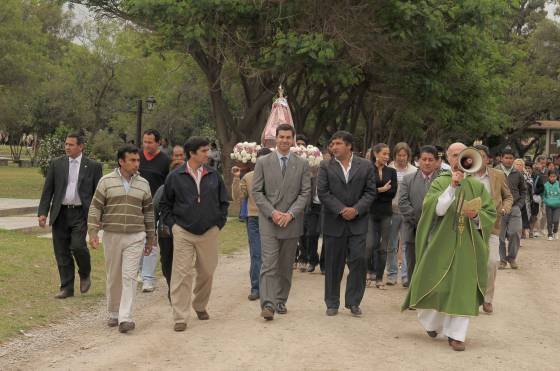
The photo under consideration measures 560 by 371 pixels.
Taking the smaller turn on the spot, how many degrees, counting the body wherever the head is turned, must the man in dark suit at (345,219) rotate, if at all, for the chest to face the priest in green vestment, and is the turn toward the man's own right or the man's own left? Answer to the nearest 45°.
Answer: approximately 45° to the man's own left

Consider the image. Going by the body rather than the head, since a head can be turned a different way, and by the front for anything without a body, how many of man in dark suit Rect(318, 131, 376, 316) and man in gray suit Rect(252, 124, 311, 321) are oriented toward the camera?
2

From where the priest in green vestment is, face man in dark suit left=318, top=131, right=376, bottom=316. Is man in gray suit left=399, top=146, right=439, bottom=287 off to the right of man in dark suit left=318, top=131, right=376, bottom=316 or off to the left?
right

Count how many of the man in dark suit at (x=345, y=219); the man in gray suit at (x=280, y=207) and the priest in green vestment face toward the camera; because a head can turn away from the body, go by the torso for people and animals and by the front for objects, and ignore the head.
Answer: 3

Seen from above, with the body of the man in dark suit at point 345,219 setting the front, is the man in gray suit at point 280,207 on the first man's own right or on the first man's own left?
on the first man's own right

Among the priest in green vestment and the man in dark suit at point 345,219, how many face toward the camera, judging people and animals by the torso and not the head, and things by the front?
2

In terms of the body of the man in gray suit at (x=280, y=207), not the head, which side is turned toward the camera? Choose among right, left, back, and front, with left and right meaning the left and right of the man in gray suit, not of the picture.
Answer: front

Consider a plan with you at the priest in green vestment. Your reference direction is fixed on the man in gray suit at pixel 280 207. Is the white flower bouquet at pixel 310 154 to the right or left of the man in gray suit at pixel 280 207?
right

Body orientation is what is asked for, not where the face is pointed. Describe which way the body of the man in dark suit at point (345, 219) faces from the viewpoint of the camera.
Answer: toward the camera

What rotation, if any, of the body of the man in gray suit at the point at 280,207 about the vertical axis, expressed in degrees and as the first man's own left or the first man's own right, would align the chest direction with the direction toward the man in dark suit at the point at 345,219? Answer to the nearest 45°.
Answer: approximately 90° to the first man's own left
